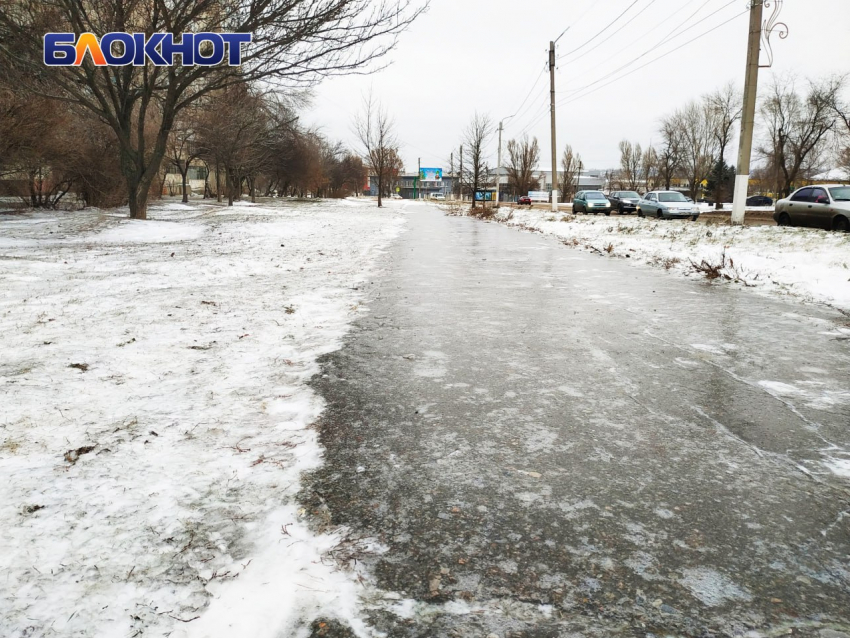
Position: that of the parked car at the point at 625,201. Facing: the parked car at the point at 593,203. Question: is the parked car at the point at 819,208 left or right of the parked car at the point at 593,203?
left

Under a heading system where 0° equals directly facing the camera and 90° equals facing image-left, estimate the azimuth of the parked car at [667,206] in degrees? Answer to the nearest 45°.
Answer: approximately 315°

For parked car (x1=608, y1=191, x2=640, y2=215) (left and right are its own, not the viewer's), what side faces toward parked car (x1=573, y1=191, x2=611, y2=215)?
right

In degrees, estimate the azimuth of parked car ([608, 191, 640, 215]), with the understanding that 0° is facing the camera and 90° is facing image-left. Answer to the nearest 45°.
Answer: approximately 315°
